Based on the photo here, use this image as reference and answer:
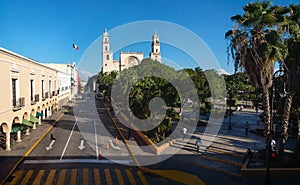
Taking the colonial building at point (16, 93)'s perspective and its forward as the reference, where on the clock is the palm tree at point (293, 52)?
The palm tree is roughly at 12 o'clock from the colonial building.

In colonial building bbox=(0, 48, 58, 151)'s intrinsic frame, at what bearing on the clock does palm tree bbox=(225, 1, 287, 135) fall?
The palm tree is roughly at 12 o'clock from the colonial building.

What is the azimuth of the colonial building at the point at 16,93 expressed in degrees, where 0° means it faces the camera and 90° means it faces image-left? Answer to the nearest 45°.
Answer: approximately 315°
